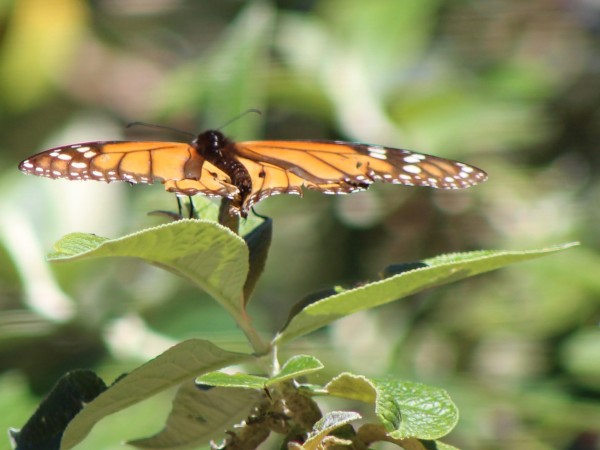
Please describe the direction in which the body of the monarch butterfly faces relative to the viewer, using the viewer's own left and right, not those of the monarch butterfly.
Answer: facing away from the viewer
